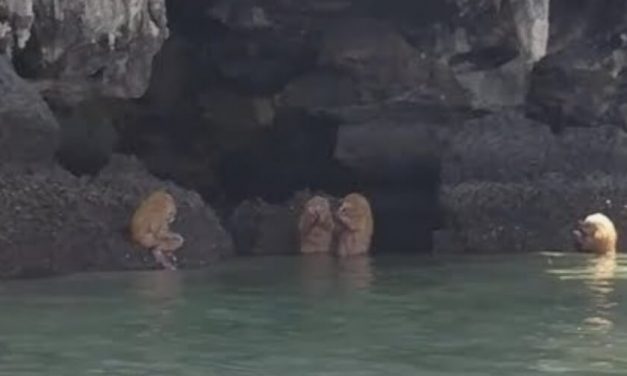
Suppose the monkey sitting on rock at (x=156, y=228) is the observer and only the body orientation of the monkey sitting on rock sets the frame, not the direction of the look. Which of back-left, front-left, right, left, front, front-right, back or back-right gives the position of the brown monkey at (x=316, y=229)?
front-left

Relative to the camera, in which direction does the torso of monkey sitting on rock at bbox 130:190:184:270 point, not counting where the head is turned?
to the viewer's right
